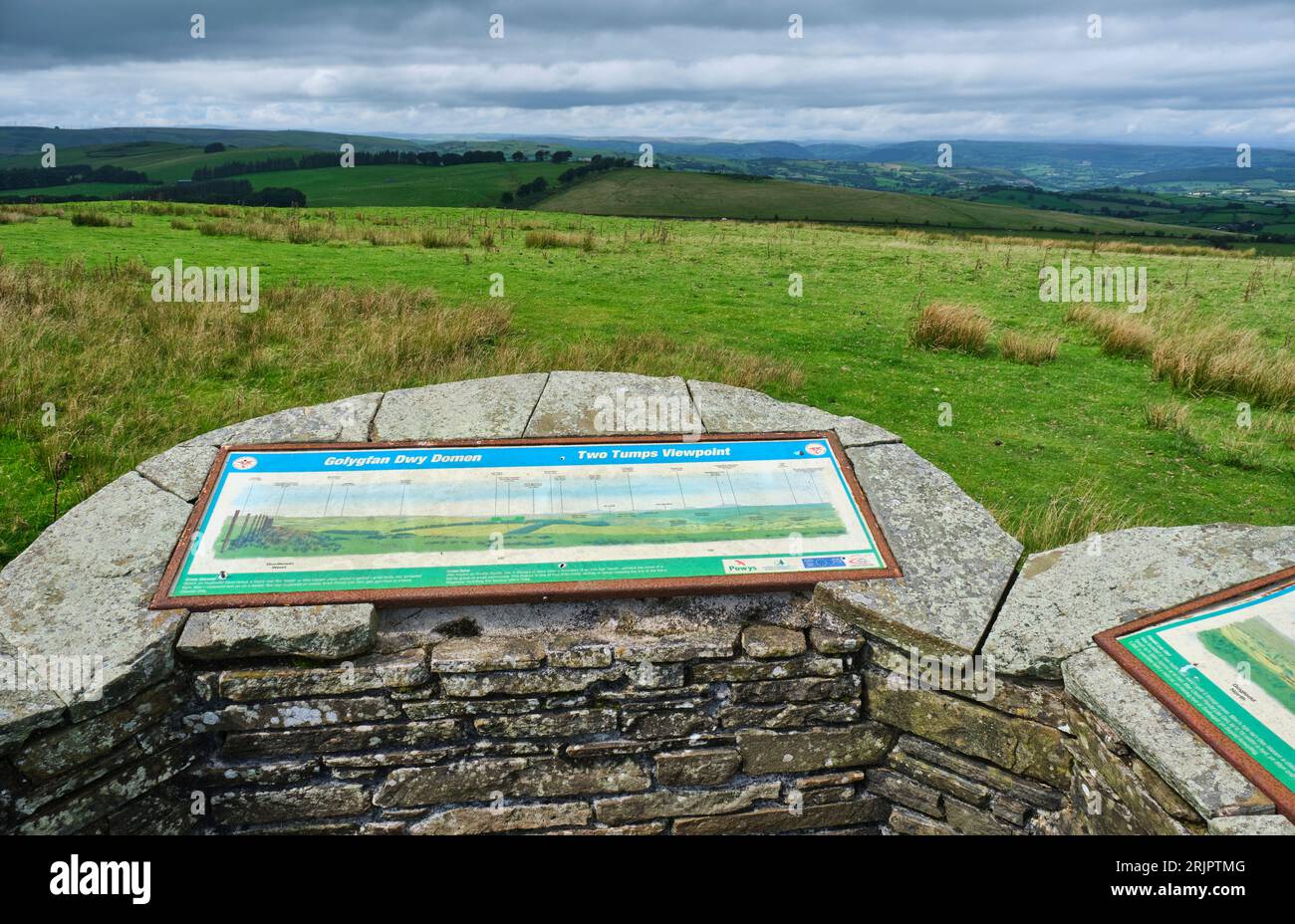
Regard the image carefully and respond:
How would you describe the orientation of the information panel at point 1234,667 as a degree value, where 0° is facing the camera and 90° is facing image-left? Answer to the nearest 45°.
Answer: approximately 45°

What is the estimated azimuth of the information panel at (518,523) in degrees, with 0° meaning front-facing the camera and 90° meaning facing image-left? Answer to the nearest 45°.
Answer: approximately 0°

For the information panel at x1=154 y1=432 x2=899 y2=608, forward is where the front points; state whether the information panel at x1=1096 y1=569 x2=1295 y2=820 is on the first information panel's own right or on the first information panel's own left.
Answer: on the first information panel's own left
